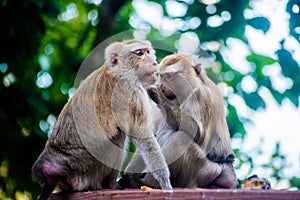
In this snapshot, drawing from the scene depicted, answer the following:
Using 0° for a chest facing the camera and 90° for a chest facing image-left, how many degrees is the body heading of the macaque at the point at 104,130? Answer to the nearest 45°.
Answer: approximately 270°

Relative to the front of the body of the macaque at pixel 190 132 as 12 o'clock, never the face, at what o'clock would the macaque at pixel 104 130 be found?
the macaque at pixel 104 130 is roughly at 11 o'clock from the macaque at pixel 190 132.

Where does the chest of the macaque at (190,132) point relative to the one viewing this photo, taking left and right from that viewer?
facing to the left of the viewer

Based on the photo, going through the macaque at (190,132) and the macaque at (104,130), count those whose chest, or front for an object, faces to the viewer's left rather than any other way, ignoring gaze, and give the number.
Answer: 1

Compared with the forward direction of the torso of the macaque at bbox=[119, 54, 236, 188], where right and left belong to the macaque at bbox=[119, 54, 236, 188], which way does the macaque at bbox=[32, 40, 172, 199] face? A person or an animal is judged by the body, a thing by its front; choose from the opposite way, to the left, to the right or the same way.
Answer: the opposite way
